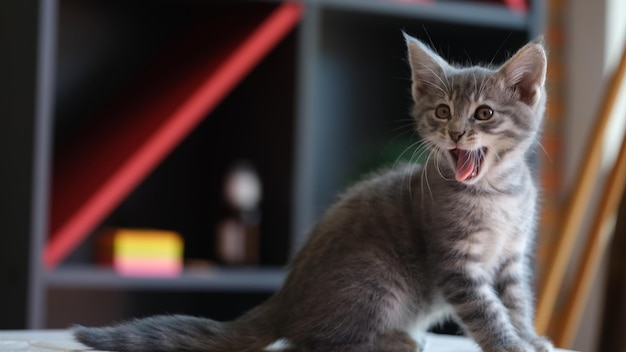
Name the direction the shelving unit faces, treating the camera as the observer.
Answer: facing the viewer

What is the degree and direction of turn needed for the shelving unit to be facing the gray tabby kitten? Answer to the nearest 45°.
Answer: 0° — it already faces it
